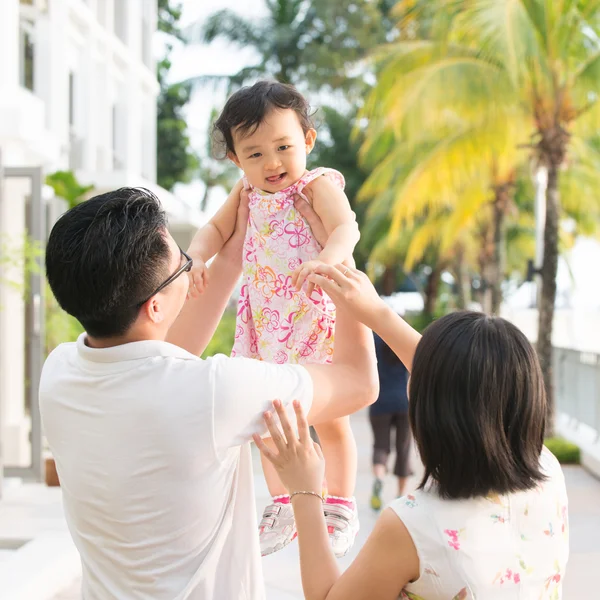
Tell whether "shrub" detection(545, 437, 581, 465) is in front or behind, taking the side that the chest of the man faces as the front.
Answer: in front

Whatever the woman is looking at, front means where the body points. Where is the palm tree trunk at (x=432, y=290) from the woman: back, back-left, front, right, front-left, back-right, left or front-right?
front-right

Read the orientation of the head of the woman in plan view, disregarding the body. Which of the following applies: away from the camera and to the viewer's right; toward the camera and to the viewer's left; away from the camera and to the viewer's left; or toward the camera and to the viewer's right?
away from the camera and to the viewer's left

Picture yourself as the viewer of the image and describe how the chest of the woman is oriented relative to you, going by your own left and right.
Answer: facing away from the viewer and to the left of the viewer

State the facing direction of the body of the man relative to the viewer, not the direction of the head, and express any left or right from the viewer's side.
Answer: facing away from the viewer and to the right of the viewer

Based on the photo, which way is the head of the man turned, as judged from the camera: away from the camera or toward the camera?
away from the camera

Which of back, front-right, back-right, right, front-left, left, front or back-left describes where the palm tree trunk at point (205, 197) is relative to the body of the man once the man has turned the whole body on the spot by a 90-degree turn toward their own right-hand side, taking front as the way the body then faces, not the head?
back-left

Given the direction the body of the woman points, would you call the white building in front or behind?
in front

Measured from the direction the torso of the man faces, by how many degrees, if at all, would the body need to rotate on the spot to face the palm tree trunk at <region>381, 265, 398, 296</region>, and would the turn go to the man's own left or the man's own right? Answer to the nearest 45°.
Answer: approximately 45° to the man's own left

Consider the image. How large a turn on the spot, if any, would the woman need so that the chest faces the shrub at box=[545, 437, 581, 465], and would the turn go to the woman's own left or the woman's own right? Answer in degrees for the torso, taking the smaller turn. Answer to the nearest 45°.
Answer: approximately 45° to the woman's own right

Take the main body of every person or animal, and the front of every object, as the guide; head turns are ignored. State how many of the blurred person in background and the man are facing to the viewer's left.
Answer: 0
